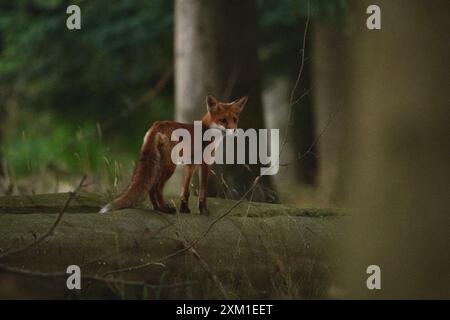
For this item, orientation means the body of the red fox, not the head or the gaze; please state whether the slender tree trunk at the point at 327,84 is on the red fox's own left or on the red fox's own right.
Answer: on the red fox's own left

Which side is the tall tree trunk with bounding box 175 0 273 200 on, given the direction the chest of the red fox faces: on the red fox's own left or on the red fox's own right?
on the red fox's own left

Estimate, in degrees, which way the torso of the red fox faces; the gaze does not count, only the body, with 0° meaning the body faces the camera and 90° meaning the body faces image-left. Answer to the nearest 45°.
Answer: approximately 270°
